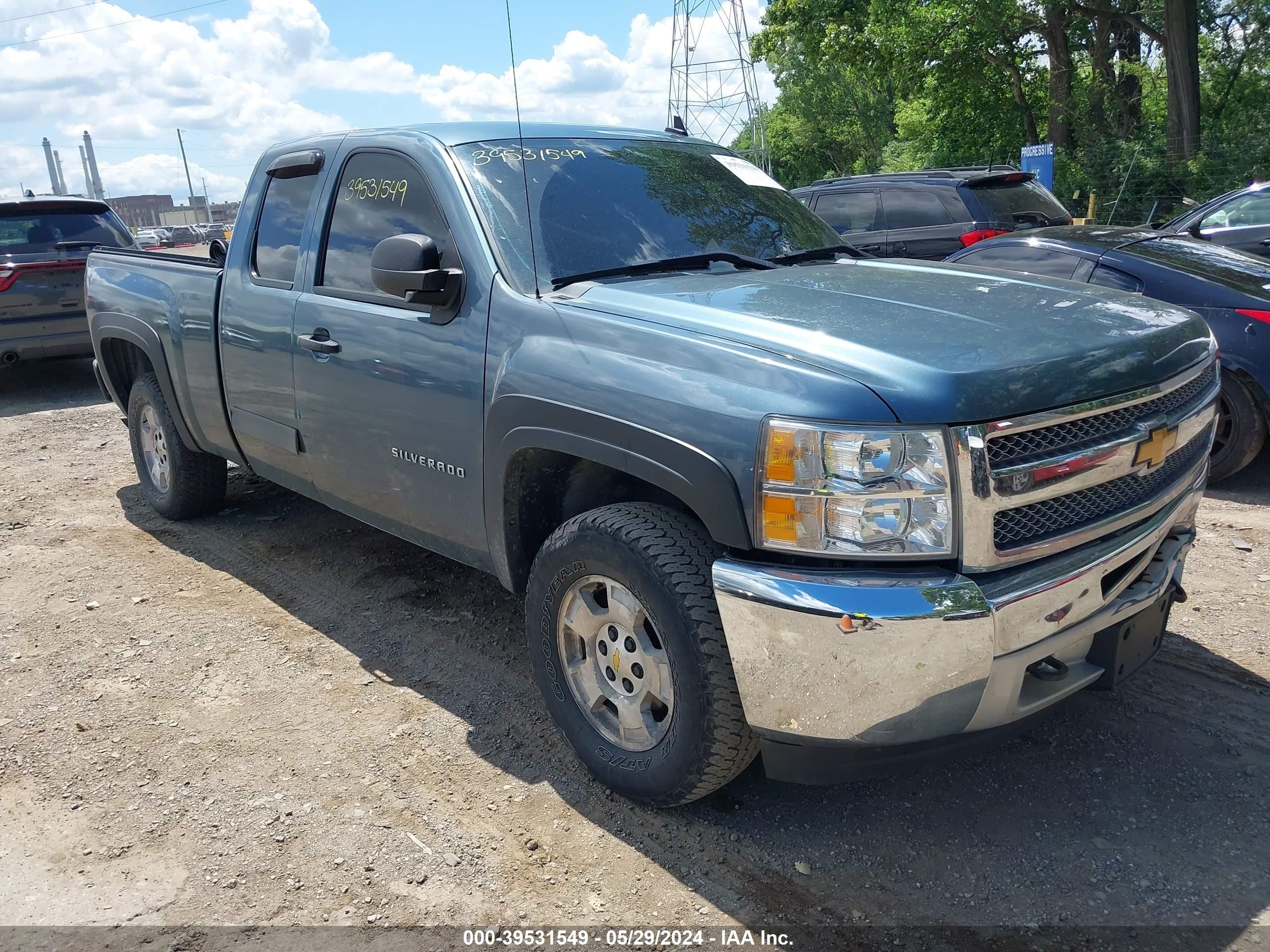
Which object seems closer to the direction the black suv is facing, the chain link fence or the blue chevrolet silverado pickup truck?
the chain link fence

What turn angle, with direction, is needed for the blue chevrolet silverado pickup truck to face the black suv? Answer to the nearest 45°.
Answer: approximately 135° to its left

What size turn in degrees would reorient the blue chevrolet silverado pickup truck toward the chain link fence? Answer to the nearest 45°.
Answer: approximately 90° to its left

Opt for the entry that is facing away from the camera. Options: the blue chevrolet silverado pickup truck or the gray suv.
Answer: the gray suv

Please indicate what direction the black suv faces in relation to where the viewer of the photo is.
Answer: facing away from the viewer and to the left of the viewer

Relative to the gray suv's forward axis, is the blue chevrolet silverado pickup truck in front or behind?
behind

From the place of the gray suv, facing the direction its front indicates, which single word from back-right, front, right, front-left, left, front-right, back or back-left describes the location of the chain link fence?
right

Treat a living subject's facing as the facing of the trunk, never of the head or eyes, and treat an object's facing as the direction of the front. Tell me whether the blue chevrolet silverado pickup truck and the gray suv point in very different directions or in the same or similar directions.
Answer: very different directions

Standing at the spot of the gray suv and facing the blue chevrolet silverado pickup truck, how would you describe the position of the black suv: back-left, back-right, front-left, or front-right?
front-left

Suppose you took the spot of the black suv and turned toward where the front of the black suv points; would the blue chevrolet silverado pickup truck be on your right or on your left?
on your left

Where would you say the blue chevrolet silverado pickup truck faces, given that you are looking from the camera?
facing the viewer and to the right of the viewer

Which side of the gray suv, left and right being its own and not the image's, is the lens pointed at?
back

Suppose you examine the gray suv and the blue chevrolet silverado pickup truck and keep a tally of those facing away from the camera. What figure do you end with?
1

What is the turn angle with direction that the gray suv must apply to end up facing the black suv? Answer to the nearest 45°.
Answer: approximately 90° to its right
